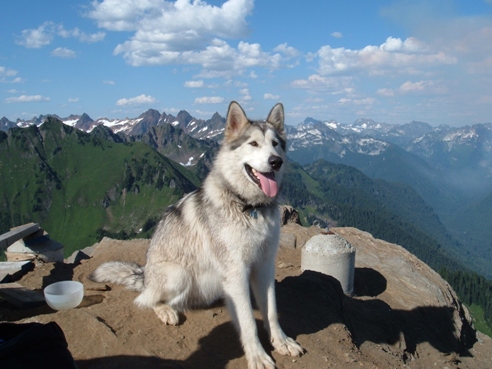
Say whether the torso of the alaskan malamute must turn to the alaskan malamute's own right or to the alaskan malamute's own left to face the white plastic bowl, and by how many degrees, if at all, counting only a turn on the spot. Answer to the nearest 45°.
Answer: approximately 180°

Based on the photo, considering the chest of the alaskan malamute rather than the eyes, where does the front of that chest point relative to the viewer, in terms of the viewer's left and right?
facing the viewer and to the right of the viewer
